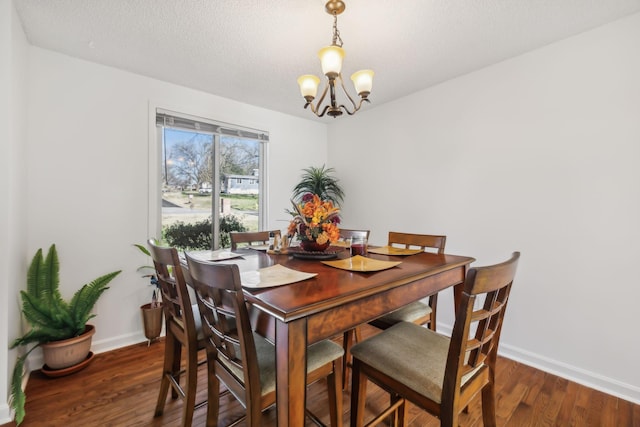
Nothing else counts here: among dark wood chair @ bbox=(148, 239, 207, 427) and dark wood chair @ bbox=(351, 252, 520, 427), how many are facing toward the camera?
0

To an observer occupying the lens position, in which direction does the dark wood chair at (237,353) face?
facing away from the viewer and to the right of the viewer

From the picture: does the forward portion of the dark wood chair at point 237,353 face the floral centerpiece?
yes

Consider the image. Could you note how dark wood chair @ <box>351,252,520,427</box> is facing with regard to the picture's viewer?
facing away from the viewer and to the left of the viewer

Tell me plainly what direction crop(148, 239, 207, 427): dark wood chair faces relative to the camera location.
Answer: facing away from the viewer and to the right of the viewer

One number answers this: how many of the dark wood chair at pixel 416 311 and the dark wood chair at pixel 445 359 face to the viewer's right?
0

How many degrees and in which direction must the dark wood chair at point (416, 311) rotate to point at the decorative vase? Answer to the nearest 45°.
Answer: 0° — it already faces it

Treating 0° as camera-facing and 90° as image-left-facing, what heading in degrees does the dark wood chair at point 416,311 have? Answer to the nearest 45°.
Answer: approximately 45°

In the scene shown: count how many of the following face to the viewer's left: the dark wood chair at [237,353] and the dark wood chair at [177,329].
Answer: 0
